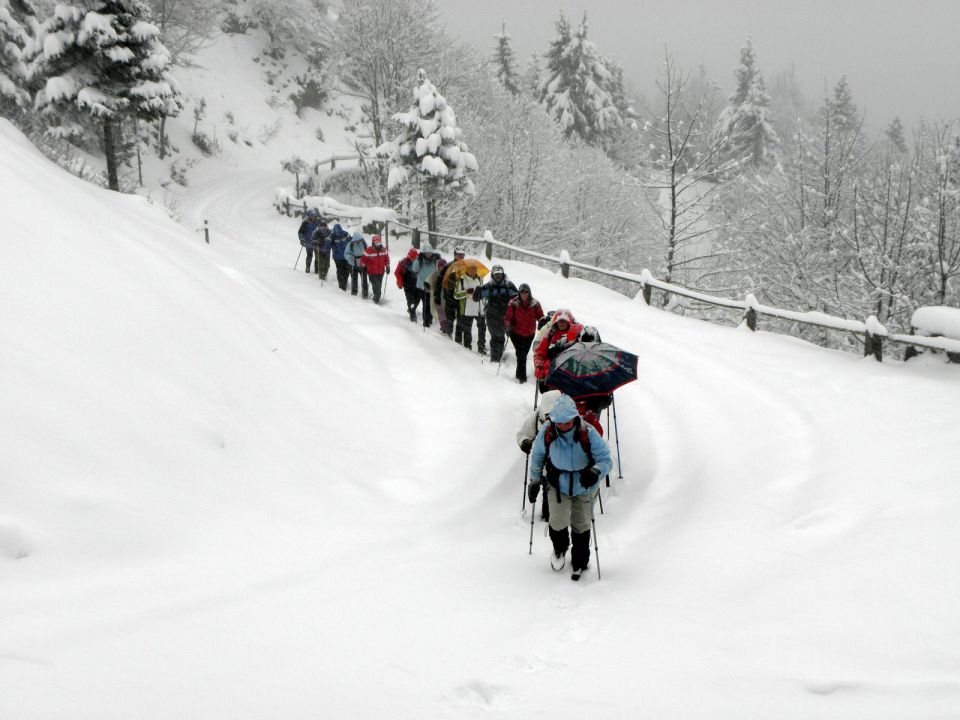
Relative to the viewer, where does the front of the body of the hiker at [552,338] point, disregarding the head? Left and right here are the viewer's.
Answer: facing the viewer

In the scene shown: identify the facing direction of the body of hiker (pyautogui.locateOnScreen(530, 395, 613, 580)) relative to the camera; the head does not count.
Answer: toward the camera

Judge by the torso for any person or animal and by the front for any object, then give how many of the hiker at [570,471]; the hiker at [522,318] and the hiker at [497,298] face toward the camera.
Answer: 3

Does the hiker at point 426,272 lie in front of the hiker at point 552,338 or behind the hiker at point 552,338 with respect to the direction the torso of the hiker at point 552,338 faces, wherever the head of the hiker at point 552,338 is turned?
behind

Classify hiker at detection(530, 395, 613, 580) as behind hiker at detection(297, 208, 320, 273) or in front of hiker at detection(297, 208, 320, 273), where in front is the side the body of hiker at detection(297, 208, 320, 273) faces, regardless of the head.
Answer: in front

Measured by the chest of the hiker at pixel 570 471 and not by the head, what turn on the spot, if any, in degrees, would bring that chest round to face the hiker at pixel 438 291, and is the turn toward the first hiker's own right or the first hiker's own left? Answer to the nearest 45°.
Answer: approximately 180°

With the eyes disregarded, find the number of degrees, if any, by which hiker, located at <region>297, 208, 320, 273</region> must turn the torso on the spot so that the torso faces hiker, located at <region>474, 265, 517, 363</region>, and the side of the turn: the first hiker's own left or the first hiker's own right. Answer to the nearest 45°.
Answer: approximately 45° to the first hiker's own right
